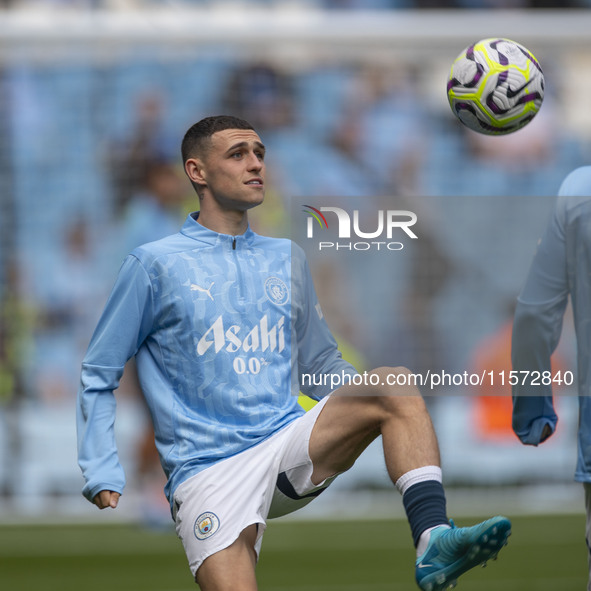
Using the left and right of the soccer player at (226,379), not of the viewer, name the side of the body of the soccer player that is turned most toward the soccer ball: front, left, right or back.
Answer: left

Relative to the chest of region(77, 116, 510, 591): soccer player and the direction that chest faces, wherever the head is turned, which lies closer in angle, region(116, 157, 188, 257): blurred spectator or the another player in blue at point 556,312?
the another player in blue

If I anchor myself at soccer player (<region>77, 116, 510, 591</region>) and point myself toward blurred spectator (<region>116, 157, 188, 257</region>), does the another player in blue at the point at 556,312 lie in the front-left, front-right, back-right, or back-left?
back-right

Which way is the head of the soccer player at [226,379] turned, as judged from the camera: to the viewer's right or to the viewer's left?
to the viewer's right

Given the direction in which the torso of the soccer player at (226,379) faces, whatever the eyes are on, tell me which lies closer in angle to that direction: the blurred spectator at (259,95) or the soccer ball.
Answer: the soccer ball

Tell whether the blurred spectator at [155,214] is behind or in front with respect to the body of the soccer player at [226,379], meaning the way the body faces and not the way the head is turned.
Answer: behind
